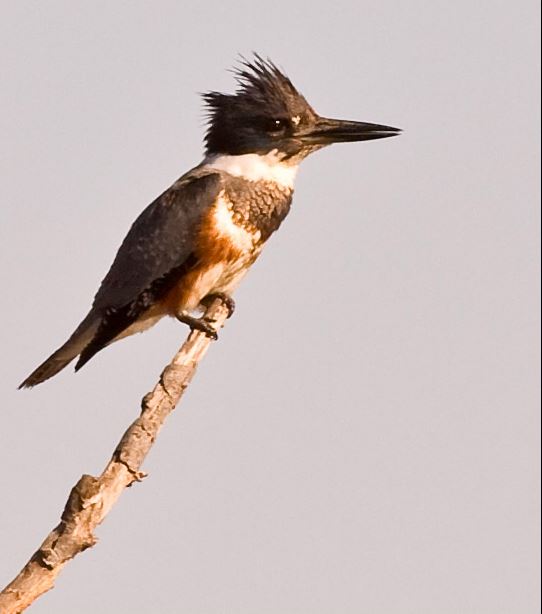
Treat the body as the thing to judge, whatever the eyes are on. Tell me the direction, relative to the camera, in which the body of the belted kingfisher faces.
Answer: to the viewer's right
